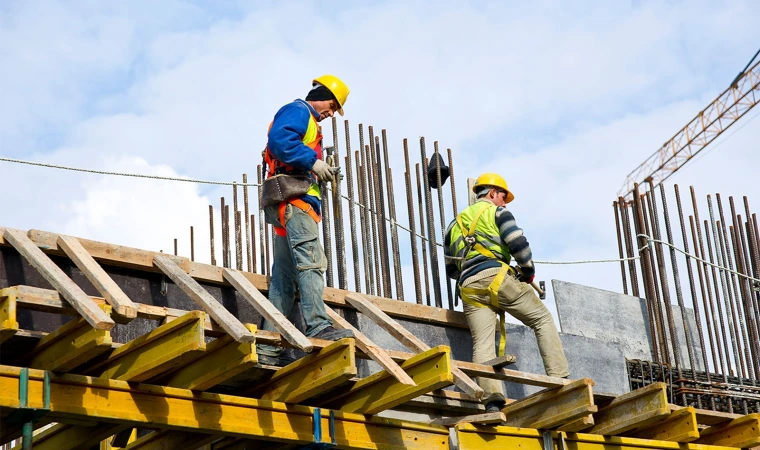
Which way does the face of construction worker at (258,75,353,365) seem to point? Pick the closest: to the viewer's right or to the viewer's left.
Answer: to the viewer's right

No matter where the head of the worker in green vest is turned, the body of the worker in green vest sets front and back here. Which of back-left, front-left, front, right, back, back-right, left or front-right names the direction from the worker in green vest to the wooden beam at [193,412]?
back

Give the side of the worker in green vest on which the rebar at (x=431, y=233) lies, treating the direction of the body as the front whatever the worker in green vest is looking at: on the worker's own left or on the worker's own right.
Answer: on the worker's own left

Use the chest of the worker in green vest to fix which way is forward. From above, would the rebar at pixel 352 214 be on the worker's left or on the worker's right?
on the worker's left

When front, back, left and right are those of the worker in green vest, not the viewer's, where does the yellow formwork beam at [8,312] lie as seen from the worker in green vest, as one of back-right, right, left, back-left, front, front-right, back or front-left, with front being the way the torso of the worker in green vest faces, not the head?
back

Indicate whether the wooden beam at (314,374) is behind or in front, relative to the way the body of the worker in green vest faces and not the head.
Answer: behind

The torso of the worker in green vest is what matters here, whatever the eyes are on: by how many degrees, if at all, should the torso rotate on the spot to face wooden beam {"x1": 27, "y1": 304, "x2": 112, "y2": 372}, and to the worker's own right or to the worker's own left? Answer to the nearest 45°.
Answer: approximately 180°

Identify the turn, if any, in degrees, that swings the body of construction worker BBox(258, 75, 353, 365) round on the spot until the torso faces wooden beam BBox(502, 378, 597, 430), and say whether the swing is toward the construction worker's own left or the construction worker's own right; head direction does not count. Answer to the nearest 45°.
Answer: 0° — they already face it

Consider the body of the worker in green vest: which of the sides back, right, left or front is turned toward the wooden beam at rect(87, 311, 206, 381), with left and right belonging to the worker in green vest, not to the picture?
back

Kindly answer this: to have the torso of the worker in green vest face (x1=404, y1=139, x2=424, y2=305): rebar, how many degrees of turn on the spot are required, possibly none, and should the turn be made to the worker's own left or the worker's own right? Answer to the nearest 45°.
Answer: approximately 90° to the worker's own left

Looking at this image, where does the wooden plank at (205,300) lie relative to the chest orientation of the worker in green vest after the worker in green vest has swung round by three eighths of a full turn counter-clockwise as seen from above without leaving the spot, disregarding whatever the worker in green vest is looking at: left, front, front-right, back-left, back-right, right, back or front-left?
front-left

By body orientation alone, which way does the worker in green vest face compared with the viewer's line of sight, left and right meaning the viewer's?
facing away from the viewer and to the right of the viewer

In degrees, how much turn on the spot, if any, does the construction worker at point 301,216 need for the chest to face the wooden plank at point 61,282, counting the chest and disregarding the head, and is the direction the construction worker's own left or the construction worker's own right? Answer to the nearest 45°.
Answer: approximately 135° to the construction worker's own right

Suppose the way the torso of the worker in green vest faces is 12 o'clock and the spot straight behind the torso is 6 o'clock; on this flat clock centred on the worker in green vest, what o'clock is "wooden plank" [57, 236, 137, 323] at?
The wooden plank is roughly at 6 o'clock from the worker in green vest.

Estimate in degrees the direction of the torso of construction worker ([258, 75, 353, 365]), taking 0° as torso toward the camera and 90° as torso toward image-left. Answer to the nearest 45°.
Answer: approximately 270°

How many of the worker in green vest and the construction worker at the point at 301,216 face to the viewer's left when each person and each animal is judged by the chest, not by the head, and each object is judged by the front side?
0
